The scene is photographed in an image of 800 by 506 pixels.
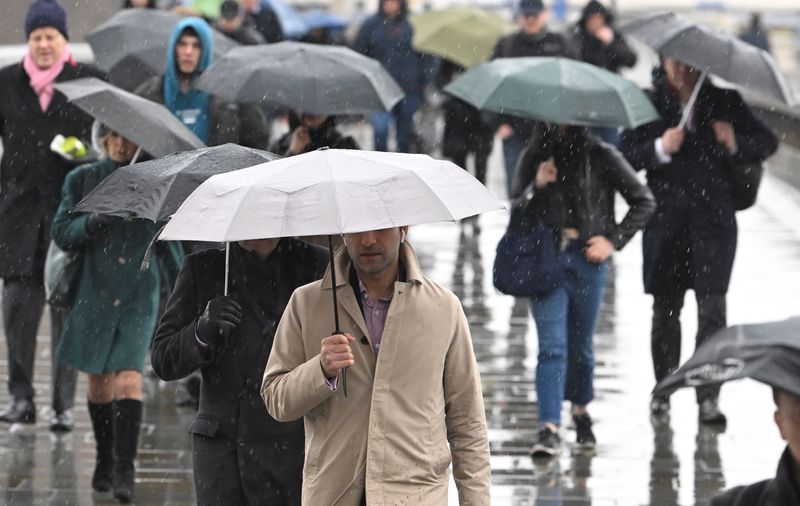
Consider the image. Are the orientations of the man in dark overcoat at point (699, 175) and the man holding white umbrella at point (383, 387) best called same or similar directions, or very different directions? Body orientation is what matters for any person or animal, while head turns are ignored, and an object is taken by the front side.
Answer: same or similar directions

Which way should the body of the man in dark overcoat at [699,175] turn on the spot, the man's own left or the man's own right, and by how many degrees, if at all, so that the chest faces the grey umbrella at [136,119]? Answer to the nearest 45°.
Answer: approximately 45° to the man's own right

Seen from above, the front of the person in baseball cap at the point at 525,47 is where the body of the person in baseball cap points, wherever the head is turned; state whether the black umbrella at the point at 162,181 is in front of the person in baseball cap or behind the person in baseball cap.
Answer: in front

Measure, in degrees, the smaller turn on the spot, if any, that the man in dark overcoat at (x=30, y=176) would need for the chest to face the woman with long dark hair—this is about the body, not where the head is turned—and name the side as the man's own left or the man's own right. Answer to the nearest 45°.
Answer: approximately 45° to the man's own left

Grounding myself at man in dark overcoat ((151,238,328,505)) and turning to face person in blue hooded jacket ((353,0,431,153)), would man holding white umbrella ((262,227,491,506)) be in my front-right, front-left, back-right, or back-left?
back-right

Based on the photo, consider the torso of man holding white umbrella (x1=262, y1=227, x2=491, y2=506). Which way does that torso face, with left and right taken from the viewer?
facing the viewer

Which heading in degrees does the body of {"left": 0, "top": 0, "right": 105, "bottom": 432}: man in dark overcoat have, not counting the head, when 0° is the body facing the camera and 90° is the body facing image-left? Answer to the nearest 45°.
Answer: approximately 0°

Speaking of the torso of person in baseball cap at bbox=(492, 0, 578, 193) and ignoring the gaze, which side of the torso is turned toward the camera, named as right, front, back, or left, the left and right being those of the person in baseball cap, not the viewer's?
front

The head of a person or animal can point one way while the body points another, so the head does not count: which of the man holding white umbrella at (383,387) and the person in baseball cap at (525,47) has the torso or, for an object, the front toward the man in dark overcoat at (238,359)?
the person in baseball cap

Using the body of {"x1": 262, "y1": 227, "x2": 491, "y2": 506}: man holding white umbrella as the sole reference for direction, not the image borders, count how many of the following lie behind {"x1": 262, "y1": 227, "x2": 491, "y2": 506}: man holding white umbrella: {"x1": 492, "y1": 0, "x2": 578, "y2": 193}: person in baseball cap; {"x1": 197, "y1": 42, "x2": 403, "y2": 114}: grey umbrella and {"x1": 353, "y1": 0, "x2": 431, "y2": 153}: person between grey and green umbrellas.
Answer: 3

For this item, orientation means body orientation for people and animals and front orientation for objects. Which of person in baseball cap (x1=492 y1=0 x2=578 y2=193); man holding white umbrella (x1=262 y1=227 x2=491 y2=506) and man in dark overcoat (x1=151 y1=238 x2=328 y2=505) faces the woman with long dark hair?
the person in baseball cap

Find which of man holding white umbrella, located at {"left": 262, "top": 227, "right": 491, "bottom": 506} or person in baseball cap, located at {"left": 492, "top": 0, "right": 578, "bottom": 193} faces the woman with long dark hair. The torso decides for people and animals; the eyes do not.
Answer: the person in baseball cap
